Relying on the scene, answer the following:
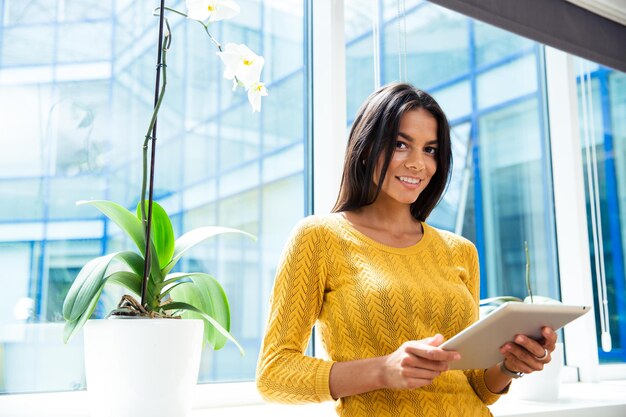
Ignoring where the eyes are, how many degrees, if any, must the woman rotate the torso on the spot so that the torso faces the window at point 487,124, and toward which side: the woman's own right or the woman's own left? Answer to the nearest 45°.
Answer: approximately 135° to the woman's own left

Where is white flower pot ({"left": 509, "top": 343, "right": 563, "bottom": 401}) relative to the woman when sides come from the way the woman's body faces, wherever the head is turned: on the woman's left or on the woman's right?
on the woman's left

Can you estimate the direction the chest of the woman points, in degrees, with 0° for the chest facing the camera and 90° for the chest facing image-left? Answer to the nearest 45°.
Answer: approximately 315°
